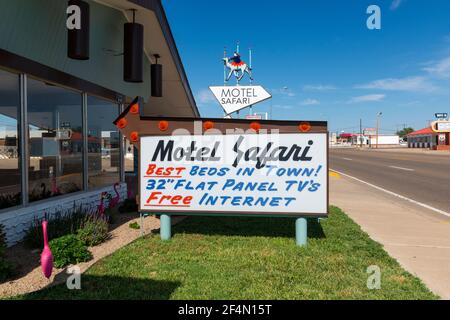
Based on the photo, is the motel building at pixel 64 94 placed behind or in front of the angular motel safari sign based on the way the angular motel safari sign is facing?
in front

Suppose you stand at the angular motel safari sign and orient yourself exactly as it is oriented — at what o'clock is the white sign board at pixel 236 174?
The white sign board is roughly at 12 o'clock from the angular motel safari sign.

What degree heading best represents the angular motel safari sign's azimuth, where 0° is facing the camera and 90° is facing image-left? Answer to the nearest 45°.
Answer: approximately 0°

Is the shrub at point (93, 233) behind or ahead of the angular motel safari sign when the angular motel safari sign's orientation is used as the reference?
ahead

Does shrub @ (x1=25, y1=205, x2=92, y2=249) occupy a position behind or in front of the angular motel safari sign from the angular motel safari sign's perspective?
in front
